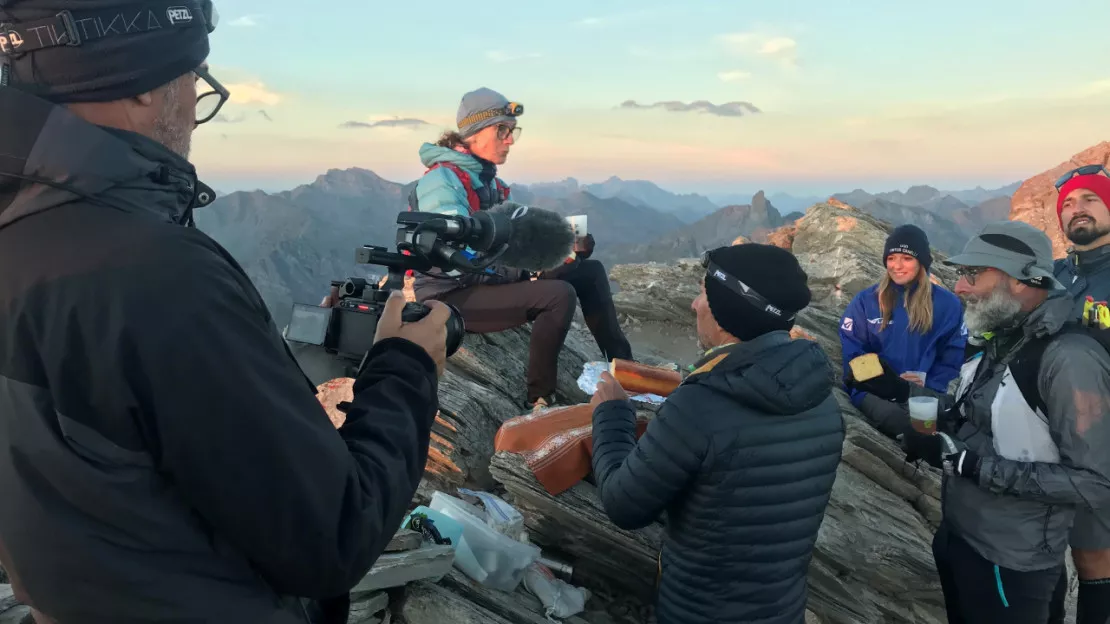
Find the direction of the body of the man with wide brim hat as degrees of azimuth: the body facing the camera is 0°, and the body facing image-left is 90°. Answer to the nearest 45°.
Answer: approximately 90°

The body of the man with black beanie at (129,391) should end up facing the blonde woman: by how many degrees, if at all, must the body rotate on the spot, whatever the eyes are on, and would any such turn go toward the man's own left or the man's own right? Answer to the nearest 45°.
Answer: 0° — they already face them

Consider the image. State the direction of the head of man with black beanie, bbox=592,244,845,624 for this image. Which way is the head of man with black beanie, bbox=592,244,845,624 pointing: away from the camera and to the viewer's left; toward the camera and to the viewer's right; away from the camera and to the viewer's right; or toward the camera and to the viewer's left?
away from the camera and to the viewer's left

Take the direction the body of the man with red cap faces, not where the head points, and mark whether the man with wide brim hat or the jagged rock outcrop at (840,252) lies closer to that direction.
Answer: the man with wide brim hat

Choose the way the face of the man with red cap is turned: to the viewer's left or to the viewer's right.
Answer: to the viewer's left

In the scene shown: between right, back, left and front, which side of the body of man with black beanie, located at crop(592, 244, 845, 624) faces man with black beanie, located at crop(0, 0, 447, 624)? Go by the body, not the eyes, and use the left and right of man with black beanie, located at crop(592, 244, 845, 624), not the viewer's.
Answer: left

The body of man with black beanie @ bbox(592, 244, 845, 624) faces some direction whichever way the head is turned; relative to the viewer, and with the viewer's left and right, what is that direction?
facing away from the viewer and to the left of the viewer

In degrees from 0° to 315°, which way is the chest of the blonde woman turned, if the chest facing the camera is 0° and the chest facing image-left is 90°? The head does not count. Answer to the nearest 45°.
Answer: approximately 0°
